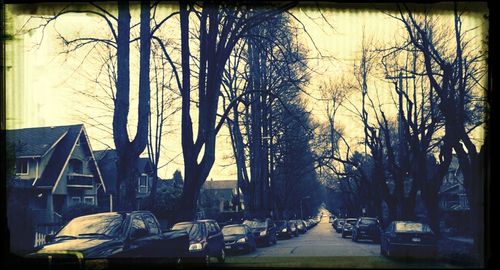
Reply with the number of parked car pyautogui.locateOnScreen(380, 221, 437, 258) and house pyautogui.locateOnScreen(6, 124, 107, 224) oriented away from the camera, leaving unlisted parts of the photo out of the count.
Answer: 1

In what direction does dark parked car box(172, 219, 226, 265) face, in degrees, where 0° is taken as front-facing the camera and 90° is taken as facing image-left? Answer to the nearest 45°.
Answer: approximately 45°

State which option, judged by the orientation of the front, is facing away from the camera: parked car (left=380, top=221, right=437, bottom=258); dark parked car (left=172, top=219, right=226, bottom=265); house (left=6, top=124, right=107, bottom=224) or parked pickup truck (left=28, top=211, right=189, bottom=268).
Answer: parked car (left=380, top=221, right=437, bottom=258)

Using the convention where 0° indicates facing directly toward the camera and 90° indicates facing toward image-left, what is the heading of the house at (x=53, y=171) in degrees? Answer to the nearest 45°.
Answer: approximately 315°

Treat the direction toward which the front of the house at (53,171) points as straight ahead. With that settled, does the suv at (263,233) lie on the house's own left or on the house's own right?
on the house's own left

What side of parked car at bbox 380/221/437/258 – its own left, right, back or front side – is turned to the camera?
back

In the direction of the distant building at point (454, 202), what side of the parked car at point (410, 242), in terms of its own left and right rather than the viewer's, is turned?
front

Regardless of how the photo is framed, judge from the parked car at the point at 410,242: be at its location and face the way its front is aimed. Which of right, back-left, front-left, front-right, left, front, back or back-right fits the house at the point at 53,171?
left
